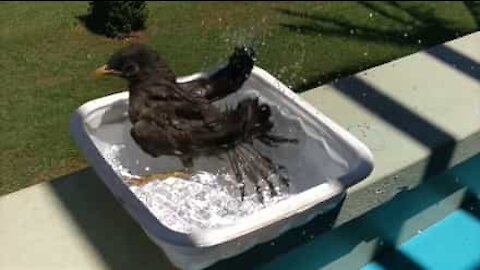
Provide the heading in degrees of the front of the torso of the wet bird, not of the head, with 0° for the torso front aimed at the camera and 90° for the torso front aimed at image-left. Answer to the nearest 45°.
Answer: approximately 90°

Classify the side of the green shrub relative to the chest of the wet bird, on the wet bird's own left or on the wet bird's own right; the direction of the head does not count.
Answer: on the wet bird's own right
